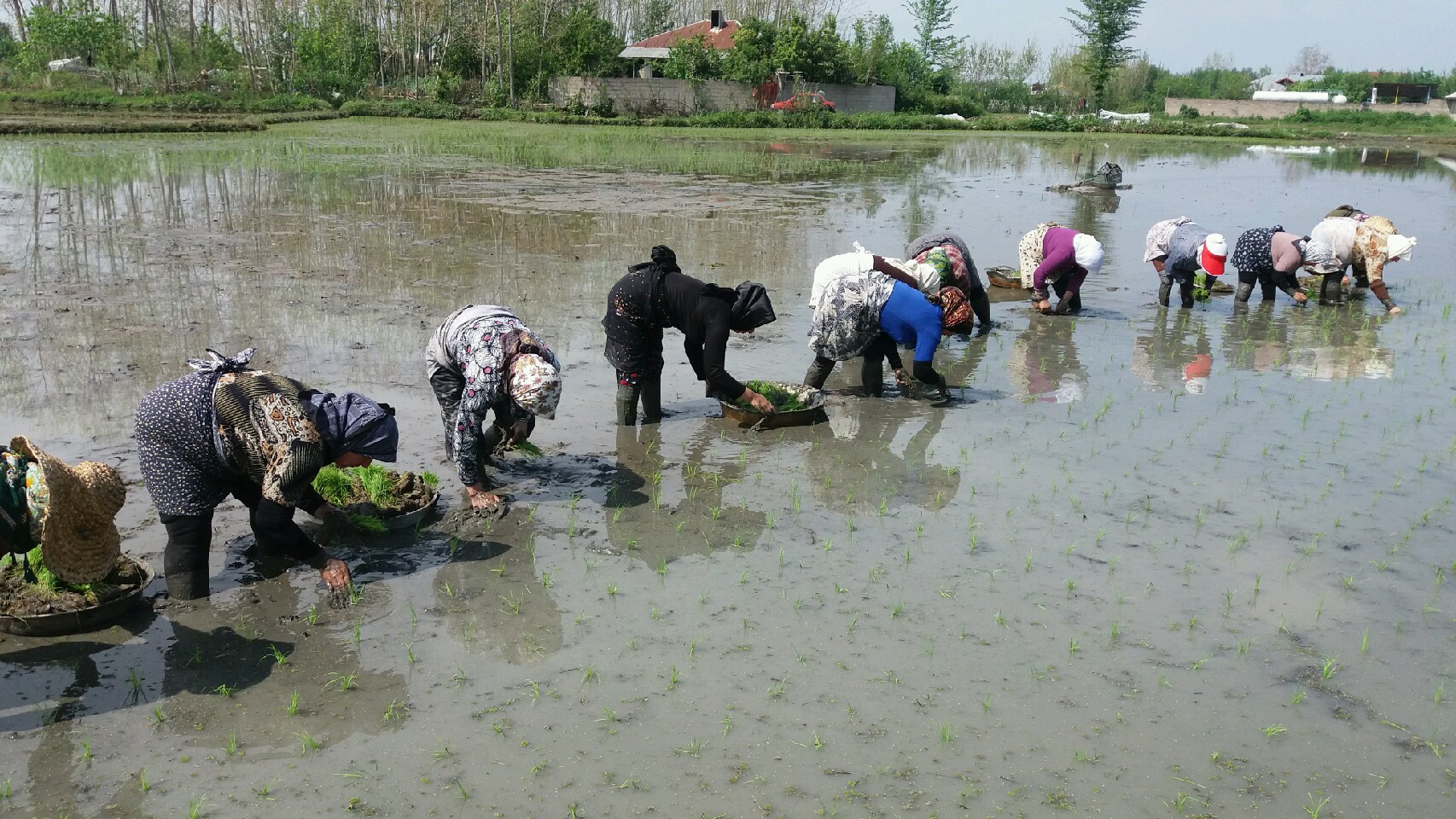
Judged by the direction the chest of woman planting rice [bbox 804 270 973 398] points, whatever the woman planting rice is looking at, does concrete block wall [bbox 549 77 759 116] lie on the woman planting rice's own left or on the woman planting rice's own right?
on the woman planting rice's own left

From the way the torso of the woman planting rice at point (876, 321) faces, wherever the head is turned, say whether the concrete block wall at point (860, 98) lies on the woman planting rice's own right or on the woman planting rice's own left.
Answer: on the woman planting rice's own left

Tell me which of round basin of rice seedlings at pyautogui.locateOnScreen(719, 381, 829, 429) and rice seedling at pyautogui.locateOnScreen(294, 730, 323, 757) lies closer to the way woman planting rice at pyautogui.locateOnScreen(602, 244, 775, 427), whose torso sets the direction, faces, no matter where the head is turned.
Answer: the round basin of rice seedlings

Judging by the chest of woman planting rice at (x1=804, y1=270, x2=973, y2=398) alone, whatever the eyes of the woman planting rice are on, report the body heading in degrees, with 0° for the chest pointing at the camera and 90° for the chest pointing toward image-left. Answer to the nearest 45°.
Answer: approximately 270°

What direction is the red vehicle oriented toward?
to the viewer's left

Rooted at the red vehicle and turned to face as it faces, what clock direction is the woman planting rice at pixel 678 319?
The woman planting rice is roughly at 9 o'clock from the red vehicle.

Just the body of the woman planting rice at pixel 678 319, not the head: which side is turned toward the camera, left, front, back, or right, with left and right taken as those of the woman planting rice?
right

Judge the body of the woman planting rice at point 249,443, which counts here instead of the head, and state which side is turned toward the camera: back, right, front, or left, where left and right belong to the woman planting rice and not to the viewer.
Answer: right

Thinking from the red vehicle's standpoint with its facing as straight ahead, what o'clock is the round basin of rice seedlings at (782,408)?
The round basin of rice seedlings is roughly at 9 o'clock from the red vehicle.
